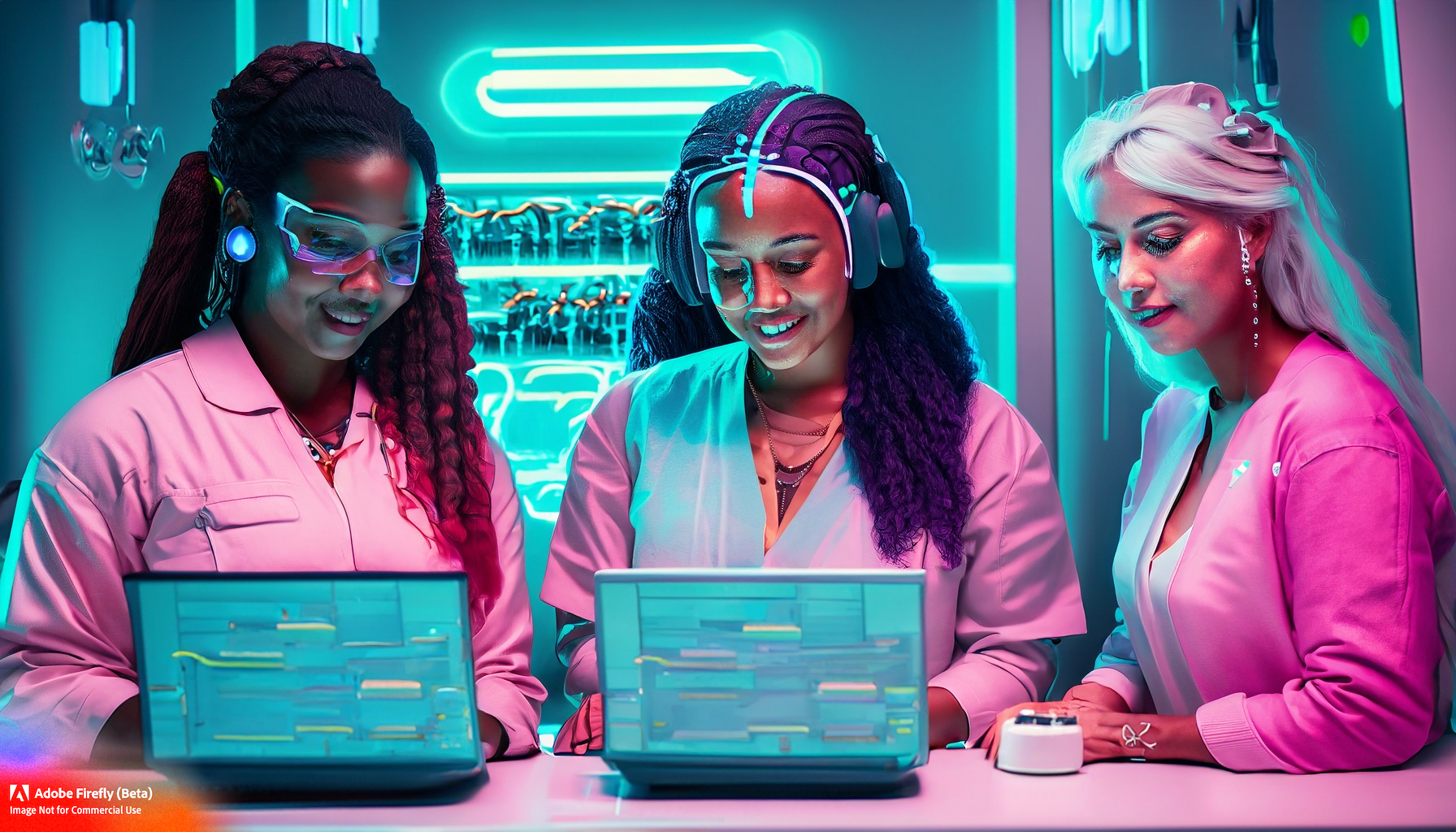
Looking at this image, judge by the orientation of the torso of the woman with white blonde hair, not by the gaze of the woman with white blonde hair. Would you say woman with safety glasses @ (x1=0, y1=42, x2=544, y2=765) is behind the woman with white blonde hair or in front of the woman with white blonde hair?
in front

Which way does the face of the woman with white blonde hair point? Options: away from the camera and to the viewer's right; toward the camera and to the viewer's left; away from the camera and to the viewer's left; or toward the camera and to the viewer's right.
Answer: toward the camera and to the viewer's left

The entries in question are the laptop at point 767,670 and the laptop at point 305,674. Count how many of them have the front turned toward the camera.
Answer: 2

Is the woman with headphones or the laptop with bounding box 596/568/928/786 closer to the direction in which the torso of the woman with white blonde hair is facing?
the laptop

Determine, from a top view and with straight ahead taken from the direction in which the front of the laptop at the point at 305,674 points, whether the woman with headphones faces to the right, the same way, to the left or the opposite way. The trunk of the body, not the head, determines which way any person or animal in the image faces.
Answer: the same way

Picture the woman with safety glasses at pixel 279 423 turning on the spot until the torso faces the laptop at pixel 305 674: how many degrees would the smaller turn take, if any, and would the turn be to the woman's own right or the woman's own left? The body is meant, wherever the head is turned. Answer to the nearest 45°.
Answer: approximately 45° to the woman's own right

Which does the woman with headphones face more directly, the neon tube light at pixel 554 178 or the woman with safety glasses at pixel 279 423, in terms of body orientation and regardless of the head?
the woman with safety glasses

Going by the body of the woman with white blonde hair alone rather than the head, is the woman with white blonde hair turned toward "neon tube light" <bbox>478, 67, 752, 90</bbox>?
no

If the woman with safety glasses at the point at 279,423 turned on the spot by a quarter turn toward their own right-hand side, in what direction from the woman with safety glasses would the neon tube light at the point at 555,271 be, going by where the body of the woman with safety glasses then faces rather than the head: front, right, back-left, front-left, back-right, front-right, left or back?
back

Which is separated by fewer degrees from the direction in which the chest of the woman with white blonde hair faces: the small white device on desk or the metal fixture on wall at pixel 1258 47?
the small white device on desk

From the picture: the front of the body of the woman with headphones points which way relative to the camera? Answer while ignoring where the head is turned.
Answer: toward the camera

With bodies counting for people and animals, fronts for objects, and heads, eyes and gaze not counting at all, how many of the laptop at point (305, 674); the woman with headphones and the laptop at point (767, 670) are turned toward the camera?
3

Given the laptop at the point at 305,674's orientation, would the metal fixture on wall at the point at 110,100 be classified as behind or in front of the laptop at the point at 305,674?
behind

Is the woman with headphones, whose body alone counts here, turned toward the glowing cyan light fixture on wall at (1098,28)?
no

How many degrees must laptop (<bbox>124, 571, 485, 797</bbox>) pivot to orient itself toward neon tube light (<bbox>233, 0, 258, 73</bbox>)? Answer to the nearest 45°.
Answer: approximately 180°

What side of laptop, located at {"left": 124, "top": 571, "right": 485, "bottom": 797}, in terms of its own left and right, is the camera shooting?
front

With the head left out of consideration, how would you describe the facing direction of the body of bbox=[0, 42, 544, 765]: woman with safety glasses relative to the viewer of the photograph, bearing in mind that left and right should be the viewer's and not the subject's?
facing the viewer and to the right of the viewer

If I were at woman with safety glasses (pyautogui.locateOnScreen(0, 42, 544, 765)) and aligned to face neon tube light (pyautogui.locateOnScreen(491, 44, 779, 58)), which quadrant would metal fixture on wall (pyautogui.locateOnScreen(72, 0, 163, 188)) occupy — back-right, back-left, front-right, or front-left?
front-left
